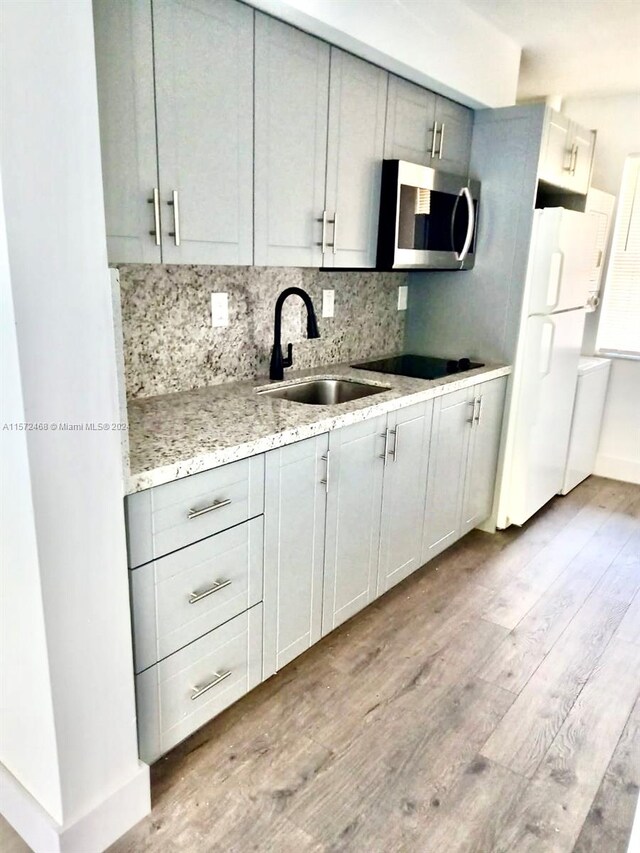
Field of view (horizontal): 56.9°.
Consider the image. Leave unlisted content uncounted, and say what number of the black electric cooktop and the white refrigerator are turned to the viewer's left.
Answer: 0

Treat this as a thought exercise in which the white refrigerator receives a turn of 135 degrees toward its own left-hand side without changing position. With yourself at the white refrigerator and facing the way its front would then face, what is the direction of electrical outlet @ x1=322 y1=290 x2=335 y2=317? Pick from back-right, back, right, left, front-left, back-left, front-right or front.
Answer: back-left

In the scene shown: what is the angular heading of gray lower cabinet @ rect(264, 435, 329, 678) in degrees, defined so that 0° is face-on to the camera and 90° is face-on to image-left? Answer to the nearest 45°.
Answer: approximately 315°

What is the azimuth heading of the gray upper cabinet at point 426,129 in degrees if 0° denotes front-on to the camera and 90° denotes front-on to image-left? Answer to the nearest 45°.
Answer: approximately 315°

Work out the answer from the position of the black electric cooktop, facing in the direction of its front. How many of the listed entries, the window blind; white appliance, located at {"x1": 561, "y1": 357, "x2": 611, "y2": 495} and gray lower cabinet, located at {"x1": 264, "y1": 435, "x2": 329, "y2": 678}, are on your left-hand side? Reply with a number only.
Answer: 2

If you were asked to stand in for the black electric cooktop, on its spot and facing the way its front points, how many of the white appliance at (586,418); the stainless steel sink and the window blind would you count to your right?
1

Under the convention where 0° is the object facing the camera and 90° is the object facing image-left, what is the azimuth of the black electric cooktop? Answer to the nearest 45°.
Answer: approximately 315°

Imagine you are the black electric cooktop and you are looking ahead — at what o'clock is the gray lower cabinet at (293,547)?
The gray lower cabinet is roughly at 2 o'clock from the black electric cooktop.

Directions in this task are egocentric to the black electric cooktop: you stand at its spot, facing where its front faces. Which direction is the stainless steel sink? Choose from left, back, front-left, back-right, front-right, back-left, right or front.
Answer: right

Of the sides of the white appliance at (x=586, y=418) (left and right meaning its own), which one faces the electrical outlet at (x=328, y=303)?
right

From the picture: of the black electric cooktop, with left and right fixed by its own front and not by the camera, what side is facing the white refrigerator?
left

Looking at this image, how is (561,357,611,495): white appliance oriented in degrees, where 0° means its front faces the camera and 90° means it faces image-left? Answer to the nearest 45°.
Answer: approximately 315°
